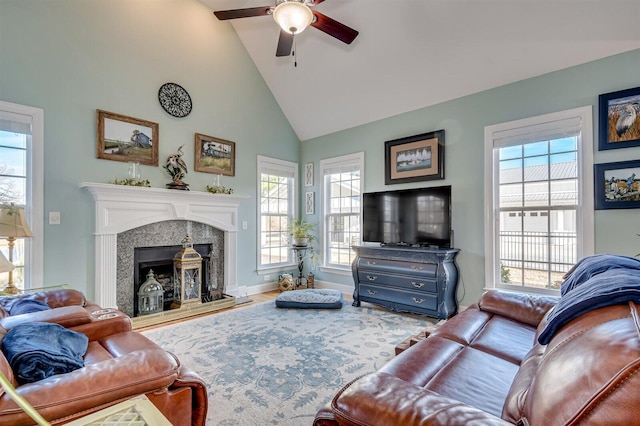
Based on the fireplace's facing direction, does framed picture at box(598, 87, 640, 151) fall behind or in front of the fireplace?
in front

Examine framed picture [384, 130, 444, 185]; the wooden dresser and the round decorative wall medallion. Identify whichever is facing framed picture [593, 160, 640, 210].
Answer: the round decorative wall medallion

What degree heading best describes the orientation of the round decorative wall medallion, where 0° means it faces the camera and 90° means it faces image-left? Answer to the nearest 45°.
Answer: approximately 315°

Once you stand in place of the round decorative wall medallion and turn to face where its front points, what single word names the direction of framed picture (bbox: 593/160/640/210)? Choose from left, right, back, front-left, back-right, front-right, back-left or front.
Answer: front

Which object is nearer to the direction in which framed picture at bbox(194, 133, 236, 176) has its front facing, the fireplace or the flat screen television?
the flat screen television

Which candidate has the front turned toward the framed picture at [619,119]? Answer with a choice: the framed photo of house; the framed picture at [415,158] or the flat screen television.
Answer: the framed photo of house

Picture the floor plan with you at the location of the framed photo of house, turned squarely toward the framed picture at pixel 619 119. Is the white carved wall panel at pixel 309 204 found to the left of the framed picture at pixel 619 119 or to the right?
left

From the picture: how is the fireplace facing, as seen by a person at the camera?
facing the viewer and to the right of the viewer

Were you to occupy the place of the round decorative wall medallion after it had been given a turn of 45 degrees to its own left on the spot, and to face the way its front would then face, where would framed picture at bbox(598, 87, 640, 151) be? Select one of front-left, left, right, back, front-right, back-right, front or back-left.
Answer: front-right

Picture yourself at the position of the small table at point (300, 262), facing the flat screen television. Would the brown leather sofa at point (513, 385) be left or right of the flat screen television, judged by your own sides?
right

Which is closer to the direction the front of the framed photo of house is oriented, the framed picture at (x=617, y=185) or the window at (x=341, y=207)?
the framed picture

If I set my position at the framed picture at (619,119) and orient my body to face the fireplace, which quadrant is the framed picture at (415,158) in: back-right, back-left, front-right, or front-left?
front-right

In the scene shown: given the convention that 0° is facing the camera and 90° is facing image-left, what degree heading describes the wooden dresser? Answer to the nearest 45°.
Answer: approximately 45°

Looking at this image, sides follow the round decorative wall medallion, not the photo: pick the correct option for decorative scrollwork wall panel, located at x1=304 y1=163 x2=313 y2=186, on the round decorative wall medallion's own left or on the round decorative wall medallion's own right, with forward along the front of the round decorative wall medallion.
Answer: on the round decorative wall medallion's own left

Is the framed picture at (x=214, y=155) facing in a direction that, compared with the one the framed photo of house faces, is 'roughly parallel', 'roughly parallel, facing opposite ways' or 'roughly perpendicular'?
roughly parallel

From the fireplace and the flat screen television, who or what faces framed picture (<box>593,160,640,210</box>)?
the fireplace

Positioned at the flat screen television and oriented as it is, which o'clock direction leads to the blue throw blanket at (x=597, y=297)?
The blue throw blanket is roughly at 10 o'clock from the flat screen television.

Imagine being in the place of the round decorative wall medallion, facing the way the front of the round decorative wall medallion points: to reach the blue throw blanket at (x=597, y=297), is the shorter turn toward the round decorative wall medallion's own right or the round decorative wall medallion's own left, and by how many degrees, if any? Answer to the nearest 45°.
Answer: approximately 45° to the round decorative wall medallion's own right

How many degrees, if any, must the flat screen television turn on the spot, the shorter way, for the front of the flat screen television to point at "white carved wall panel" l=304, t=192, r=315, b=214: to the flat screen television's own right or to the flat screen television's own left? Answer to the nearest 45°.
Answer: approximately 90° to the flat screen television's own right

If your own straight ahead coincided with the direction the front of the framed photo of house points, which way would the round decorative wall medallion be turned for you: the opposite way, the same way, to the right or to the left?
the same way

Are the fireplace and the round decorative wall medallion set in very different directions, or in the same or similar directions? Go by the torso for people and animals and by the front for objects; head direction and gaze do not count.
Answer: same or similar directions

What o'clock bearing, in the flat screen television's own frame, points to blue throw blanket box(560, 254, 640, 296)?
The blue throw blanket is roughly at 10 o'clock from the flat screen television.
